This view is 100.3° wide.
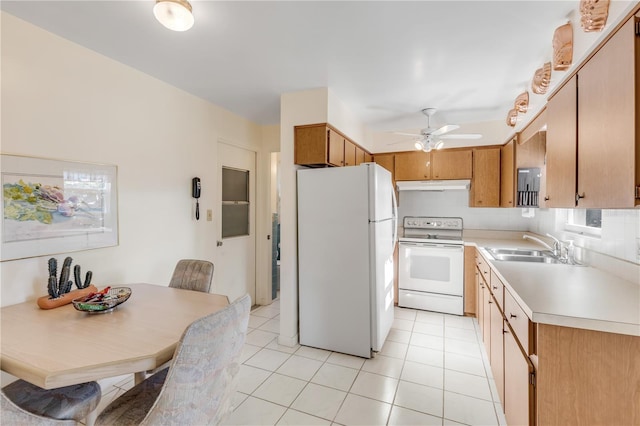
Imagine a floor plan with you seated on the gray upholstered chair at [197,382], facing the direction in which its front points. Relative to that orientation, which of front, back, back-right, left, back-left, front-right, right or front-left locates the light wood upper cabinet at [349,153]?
right

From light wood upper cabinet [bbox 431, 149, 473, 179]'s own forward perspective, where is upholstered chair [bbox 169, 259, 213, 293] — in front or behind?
in front

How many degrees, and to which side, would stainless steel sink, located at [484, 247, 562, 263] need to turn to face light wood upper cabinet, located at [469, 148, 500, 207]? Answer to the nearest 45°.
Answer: approximately 90° to its right

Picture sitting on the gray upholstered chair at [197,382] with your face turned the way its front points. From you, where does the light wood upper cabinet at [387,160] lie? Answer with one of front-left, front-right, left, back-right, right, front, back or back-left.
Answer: right

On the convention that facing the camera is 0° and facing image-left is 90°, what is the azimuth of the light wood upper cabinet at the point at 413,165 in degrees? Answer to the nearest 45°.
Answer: approximately 0°

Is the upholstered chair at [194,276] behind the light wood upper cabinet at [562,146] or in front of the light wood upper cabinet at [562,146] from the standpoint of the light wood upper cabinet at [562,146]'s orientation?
in front

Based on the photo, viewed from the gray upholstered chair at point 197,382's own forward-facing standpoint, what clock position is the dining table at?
The dining table is roughly at 12 o'clock from the gray upholstered chair.
